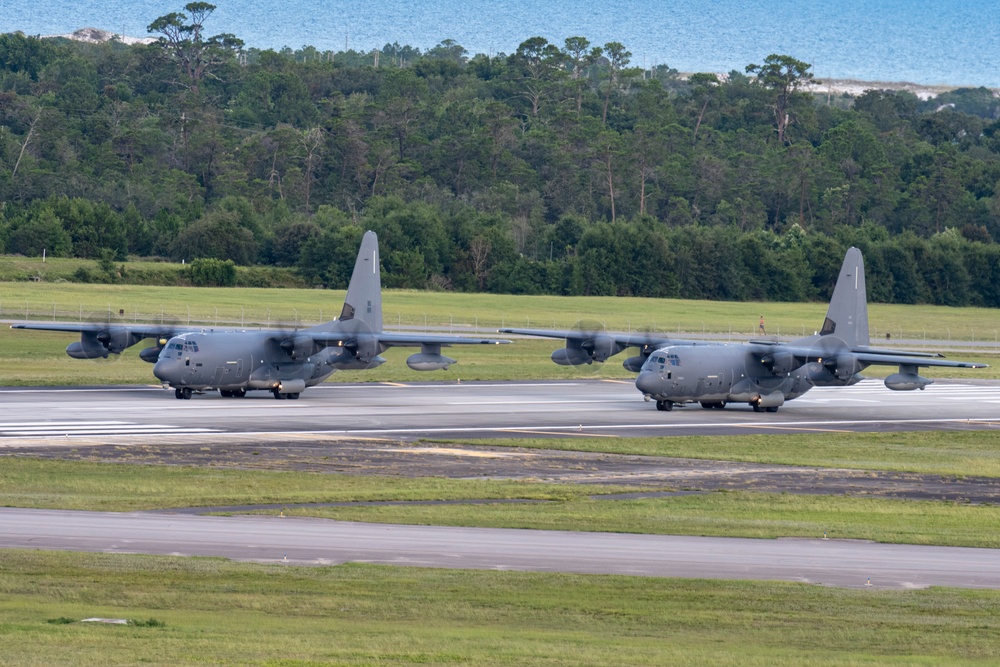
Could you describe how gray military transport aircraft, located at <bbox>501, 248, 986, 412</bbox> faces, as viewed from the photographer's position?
facing the viewer and to the left of the viewer
